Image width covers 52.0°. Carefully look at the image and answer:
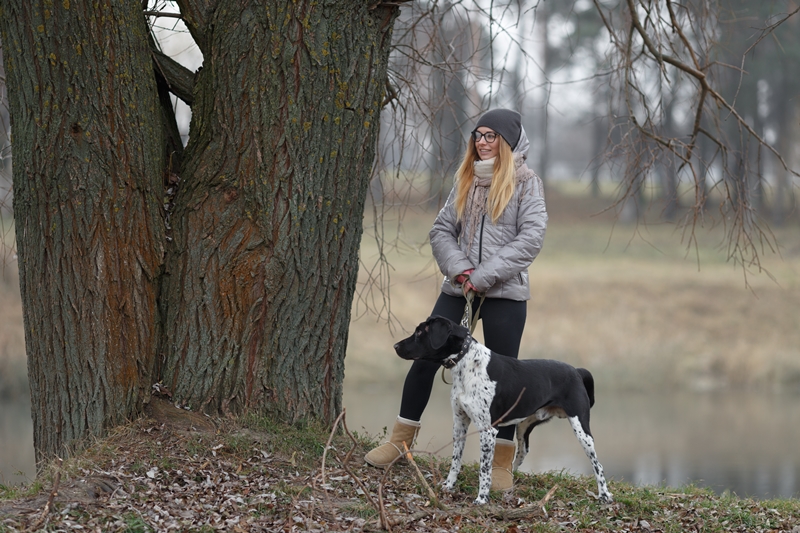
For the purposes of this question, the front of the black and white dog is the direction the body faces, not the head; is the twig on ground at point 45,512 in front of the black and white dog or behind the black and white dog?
in front

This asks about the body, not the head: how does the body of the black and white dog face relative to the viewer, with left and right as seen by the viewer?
facing the viewer and to the left of the viewer

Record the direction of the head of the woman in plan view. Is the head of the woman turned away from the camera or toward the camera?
toward the camera

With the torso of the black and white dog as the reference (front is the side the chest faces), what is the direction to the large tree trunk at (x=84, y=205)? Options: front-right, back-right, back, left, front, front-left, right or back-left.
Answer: front-right

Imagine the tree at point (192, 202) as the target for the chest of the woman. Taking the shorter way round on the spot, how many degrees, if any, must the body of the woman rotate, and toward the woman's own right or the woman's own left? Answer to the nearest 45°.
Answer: approximately 45° to the woman's own right

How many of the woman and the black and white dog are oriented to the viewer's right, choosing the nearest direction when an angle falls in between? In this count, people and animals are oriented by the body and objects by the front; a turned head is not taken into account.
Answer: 0

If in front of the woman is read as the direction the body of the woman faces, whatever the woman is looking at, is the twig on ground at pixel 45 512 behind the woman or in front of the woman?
in front
